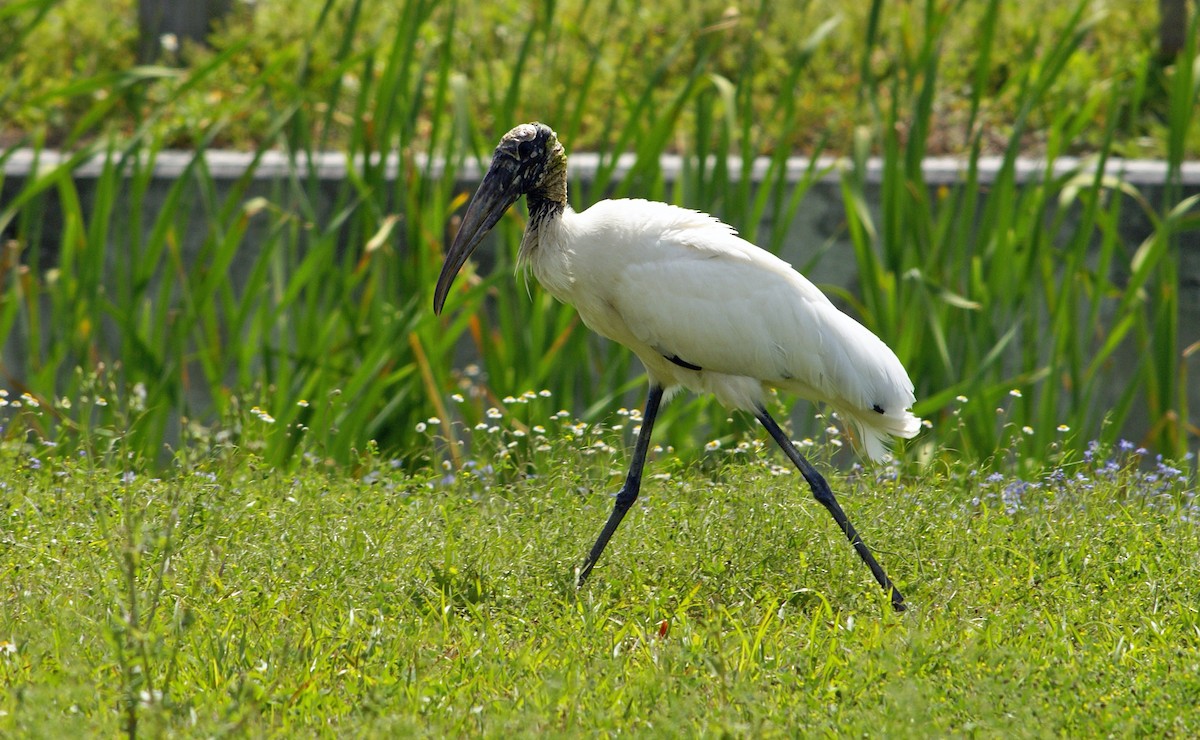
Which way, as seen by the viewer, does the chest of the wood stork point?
to the viewer's left
